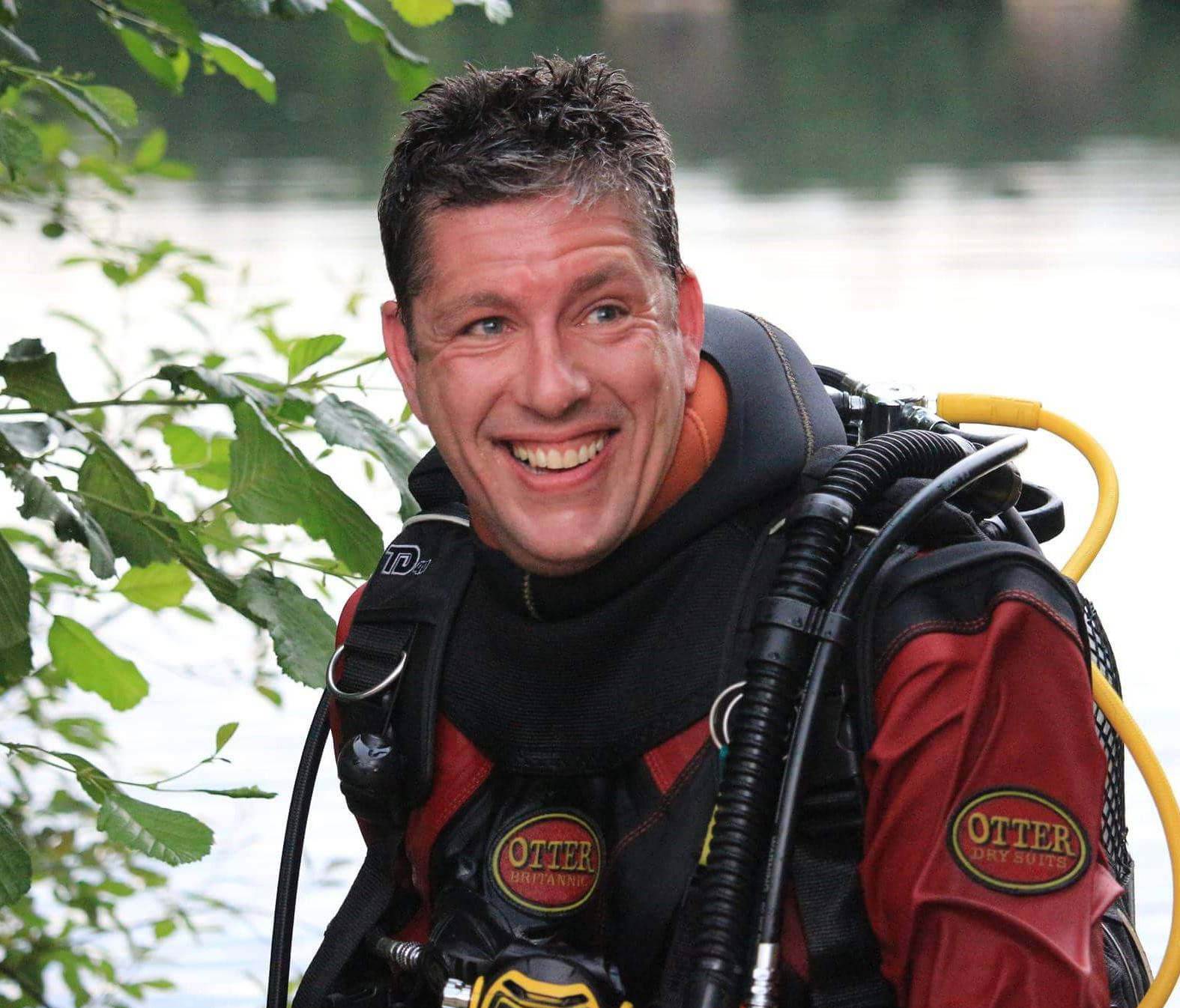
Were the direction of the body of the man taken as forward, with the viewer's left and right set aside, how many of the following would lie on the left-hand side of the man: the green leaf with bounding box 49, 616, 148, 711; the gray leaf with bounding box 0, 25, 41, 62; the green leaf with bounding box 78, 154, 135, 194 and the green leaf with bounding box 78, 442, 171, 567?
0

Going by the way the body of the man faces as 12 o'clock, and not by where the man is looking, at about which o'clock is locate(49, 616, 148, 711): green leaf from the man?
The green leaf is roughly at 2 o'clock from the man.

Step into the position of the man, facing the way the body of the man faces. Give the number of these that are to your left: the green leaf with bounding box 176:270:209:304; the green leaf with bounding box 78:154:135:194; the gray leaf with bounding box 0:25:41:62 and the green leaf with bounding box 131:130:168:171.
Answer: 0

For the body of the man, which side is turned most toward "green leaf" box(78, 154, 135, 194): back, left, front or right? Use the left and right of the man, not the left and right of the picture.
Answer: right

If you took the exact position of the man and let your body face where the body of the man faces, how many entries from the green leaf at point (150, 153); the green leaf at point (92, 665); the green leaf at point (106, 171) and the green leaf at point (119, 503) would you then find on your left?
0

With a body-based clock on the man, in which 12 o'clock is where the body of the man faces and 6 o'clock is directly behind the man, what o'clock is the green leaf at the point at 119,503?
The green leaf is roughly at 2 o'clock from the man.

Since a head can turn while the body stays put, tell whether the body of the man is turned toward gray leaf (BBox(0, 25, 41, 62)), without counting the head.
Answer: no

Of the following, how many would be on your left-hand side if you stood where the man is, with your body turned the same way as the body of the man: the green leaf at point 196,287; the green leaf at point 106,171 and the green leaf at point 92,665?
0

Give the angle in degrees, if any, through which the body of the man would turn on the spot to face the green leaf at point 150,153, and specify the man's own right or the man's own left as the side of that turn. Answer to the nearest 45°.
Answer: approximately 90° to the man's own right

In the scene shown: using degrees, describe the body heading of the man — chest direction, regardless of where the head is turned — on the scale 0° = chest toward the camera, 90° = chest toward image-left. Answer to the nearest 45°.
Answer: approximately 45°
